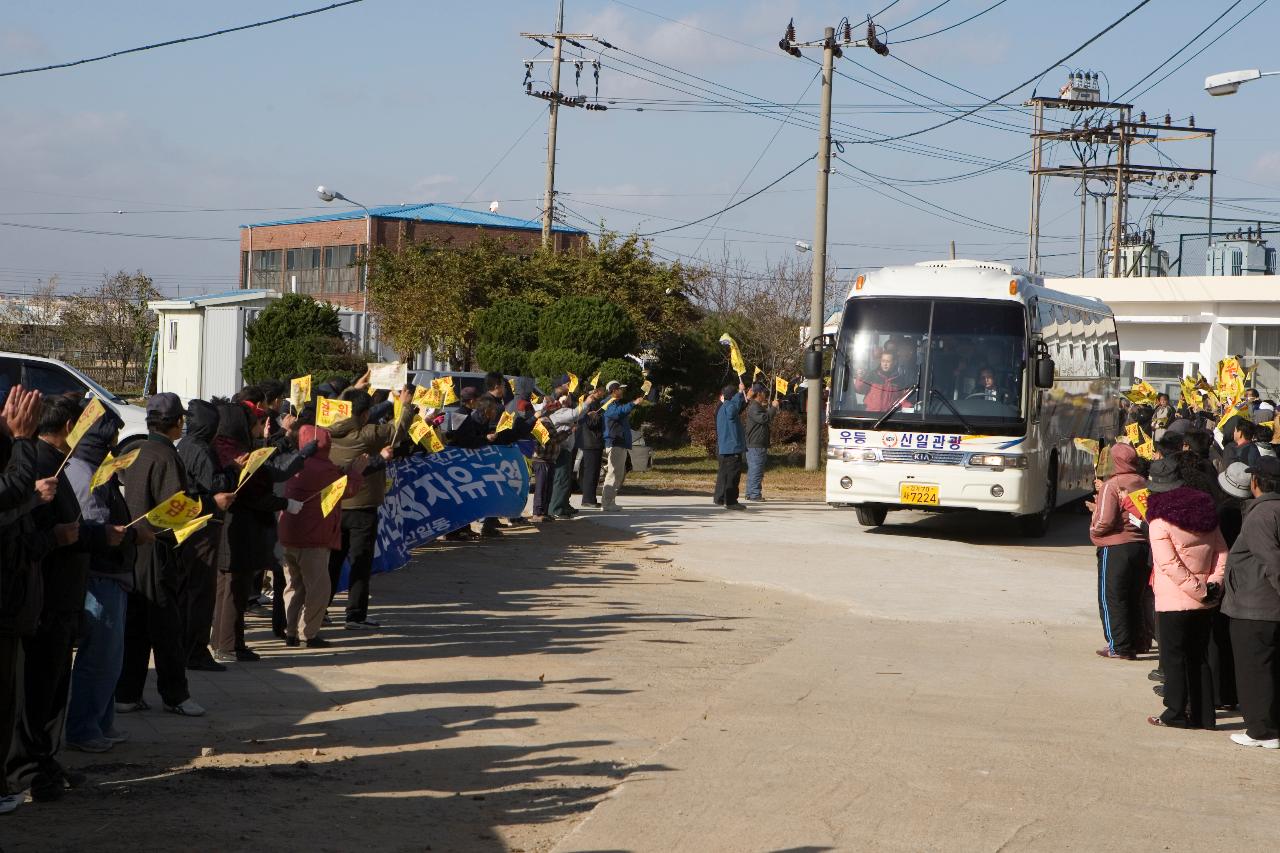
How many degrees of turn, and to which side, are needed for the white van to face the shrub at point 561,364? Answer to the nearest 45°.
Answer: approximately 45° to its left

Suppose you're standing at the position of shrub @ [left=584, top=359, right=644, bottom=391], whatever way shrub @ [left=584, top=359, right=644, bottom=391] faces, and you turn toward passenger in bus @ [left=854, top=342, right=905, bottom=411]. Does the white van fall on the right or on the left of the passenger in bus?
right

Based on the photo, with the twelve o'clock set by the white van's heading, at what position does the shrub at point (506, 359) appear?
The shrub is roughly at 10 o'clock from the white van.

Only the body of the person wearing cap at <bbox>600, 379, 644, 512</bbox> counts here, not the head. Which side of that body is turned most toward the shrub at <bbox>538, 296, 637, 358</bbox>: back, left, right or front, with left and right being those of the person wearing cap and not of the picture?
left

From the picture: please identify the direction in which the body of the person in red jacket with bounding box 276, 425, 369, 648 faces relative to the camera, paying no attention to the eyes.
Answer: to the viewer's right

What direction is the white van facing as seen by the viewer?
to the viewer's right

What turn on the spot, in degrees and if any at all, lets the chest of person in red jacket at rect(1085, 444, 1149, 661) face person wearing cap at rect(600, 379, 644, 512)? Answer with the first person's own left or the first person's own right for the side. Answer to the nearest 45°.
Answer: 0° — they already face them

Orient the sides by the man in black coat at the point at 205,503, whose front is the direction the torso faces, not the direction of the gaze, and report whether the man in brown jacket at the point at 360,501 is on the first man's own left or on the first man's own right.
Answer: on the first man's own left

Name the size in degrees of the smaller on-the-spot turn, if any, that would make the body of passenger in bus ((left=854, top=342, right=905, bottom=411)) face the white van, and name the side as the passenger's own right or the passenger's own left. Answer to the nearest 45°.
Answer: approximately 90° to the passenger's own right

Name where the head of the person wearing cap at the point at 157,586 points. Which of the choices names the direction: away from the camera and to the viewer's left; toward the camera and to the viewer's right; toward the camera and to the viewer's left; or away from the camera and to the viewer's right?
away from the camera and to the viewer's right

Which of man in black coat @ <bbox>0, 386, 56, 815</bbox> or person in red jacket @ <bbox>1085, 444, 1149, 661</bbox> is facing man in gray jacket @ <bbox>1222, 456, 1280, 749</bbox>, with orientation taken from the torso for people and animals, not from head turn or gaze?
the man in black coat

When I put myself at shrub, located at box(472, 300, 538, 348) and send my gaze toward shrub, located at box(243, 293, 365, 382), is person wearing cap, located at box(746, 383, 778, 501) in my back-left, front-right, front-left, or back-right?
back-left

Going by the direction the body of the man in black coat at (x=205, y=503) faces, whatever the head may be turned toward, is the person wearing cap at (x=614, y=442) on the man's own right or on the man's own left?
on the man's own left

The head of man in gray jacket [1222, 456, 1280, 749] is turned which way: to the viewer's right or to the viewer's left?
to the viewer's left

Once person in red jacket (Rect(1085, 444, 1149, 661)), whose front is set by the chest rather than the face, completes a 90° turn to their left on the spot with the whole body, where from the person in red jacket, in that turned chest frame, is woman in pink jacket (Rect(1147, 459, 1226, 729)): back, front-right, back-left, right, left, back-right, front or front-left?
front-left

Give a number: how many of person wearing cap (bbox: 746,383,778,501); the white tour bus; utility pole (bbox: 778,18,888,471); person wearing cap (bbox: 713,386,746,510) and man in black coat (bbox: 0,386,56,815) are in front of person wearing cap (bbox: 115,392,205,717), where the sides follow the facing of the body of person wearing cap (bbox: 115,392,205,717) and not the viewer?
4

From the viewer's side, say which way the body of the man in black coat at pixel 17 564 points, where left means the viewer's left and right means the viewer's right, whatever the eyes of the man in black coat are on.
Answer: facing to the right of the viewer
